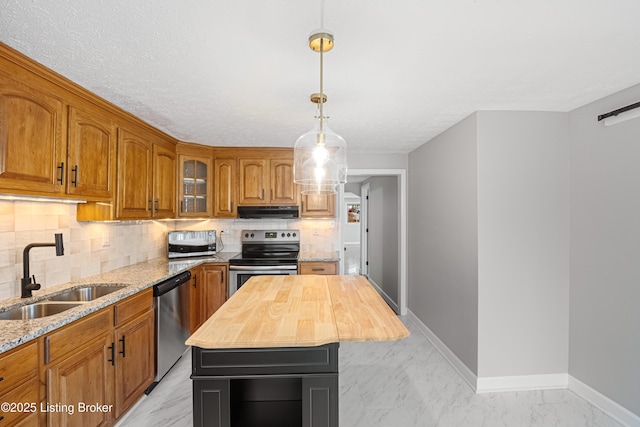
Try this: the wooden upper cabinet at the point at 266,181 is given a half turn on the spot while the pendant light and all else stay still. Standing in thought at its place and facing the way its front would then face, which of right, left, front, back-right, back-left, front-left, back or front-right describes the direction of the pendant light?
back

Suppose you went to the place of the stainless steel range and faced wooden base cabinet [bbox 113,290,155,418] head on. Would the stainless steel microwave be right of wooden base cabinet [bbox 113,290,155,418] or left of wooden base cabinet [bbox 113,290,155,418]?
right

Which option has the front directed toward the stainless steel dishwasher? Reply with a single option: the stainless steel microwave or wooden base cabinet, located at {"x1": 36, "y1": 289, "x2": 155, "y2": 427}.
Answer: the stainless steel microwave

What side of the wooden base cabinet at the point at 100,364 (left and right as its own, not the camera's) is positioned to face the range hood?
left

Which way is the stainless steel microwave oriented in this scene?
toward the camera

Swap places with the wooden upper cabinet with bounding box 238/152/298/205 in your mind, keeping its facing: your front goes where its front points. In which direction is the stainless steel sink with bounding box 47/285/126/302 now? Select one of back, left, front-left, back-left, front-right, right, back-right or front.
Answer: front-right

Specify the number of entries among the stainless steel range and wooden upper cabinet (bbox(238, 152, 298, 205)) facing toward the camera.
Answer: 2

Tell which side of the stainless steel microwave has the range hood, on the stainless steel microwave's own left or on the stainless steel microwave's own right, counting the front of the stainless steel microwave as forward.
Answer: on the stainless steel microwave's own left

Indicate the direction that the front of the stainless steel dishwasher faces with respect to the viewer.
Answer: facing the viewer and to the right of the viewer

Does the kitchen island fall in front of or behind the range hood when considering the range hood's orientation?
in front

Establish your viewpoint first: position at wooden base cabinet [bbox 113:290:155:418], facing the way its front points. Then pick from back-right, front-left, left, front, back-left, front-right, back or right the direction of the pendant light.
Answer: front

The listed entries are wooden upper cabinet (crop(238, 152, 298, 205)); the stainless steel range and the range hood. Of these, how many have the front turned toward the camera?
3

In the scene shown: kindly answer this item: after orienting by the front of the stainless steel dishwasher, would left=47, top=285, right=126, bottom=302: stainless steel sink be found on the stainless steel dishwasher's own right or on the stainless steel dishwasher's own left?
on the stainless steel dishwasher's own right

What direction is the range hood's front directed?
toward the camera
